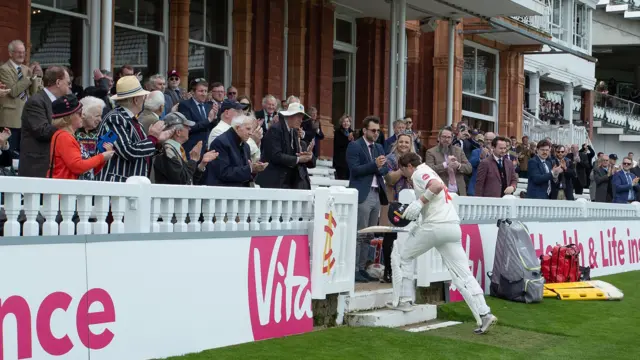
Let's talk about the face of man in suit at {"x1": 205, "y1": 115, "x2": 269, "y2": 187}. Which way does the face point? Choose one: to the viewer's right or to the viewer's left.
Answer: to the viewer's right

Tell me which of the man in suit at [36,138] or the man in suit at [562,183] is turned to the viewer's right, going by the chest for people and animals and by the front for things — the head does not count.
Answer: the man in suit at [36,138]

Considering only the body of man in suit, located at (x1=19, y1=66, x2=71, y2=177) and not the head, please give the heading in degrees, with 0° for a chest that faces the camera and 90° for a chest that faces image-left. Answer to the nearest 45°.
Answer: approximately 270°

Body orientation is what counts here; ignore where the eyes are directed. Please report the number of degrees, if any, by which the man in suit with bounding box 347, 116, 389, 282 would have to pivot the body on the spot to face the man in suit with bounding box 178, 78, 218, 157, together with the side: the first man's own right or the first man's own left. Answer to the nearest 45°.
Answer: approximately 135° to the first man's own right

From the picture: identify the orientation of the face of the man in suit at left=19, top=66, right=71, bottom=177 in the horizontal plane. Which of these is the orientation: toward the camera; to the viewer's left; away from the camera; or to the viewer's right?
to the viewer's right

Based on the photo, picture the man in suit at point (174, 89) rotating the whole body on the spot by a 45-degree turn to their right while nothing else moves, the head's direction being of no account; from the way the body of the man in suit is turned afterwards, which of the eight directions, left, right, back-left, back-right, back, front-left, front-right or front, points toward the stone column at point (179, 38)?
back

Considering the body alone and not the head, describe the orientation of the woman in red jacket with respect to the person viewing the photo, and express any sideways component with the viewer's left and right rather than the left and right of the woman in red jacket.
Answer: facing to the right of the viewer
